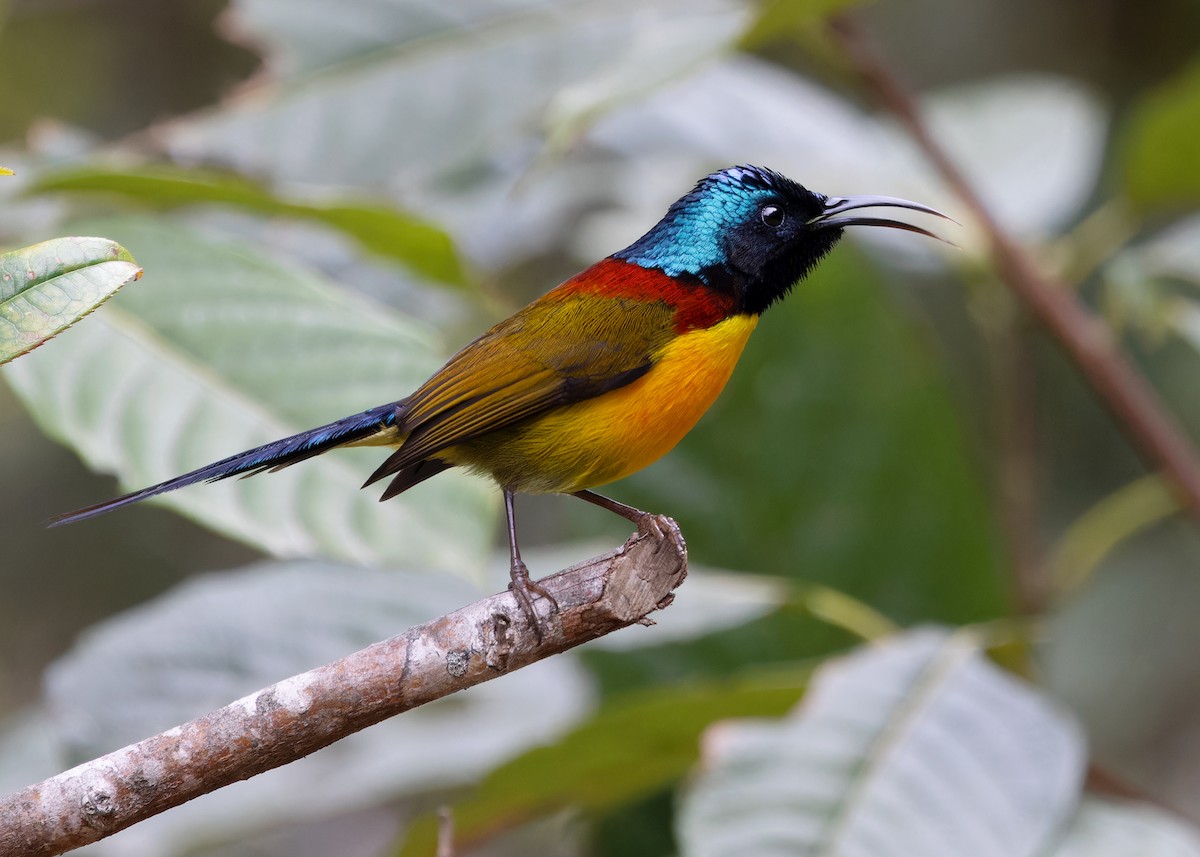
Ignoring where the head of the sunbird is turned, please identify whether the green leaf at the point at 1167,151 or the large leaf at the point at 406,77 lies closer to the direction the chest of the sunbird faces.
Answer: the green leaf

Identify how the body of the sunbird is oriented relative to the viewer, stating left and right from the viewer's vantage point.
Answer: facing to the right of the viewer

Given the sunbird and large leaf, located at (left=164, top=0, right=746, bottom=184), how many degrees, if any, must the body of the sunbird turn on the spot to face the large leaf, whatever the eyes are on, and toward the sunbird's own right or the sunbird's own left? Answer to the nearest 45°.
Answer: approximately 90° to the sunbird's own left
